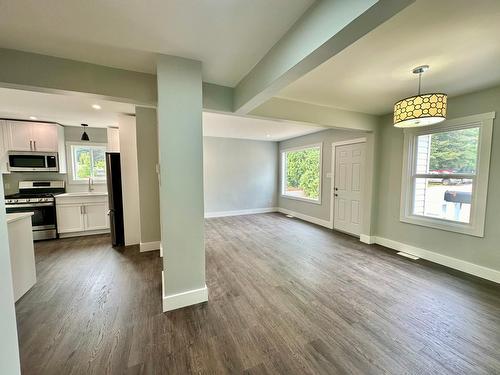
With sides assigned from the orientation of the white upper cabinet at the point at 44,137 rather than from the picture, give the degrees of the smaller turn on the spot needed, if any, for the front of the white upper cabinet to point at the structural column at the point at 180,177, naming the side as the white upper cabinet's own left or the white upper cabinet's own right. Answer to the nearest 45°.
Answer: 0° — it already faces it

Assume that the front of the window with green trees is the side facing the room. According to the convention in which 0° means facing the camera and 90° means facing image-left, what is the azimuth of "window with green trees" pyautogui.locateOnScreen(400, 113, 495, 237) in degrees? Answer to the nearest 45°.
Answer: approximately 45°

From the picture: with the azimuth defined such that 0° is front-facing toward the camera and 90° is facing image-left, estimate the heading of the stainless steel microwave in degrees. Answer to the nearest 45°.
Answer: approximately 0°

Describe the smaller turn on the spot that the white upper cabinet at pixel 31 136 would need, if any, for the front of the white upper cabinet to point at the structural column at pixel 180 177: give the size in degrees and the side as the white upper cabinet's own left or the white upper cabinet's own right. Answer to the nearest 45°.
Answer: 0° — it already faces it

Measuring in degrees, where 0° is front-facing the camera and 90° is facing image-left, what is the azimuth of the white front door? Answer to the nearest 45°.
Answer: approximately 45°
